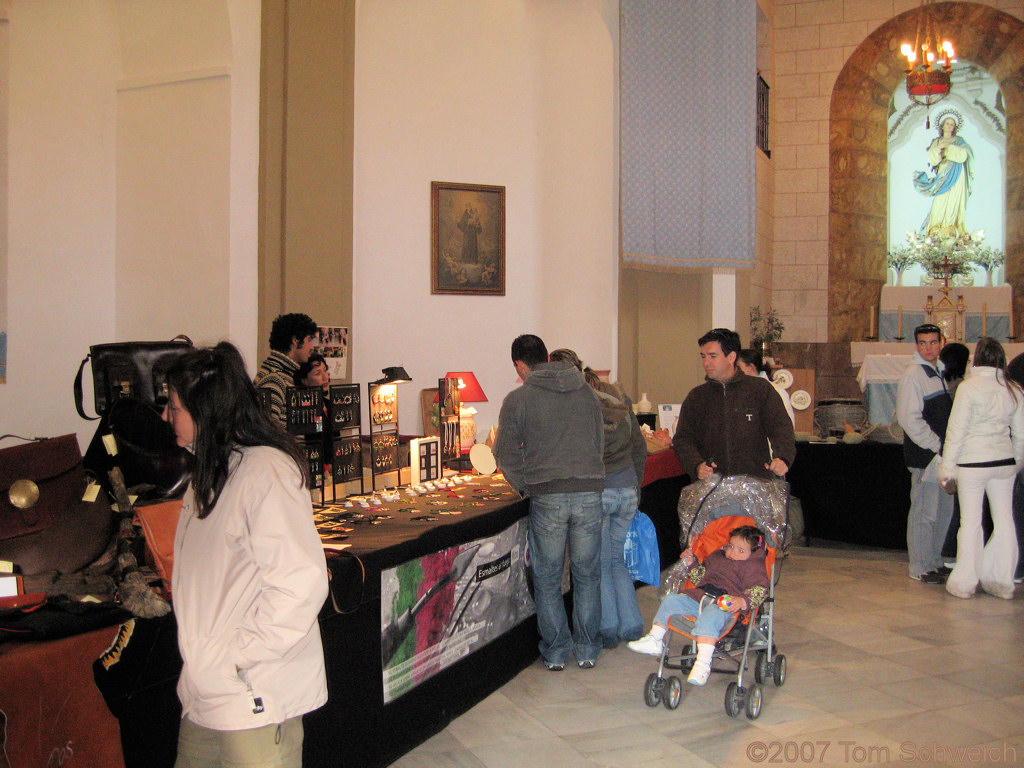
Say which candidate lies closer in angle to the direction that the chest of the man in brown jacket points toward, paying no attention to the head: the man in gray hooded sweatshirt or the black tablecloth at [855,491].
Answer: the man in gray hooded sweatshirt

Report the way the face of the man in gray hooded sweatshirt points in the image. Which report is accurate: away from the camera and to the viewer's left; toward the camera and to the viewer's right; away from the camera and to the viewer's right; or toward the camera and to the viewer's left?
away from the camera and to the viewer's left

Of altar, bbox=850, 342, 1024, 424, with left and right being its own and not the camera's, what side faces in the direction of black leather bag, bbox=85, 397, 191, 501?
front

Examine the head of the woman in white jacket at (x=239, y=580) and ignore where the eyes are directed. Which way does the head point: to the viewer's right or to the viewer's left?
to the viewer's left

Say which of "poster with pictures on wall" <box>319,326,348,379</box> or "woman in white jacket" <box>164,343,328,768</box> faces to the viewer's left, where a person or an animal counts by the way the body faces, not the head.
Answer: the woman in white jacket

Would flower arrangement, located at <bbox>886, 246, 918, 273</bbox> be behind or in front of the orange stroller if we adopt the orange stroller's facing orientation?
behind

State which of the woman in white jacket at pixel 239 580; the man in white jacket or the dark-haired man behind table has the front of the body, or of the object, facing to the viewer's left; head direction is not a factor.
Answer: the woman in white jacket

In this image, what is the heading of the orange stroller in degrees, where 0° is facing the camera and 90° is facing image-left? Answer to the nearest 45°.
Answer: approximately 45°

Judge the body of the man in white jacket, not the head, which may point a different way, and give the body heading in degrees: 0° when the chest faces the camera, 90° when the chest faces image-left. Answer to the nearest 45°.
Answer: approximately 315°

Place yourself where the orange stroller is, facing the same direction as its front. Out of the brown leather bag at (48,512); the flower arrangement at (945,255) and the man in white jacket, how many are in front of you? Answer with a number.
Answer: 1

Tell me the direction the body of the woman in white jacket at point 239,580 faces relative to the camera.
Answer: to the viewer's left
